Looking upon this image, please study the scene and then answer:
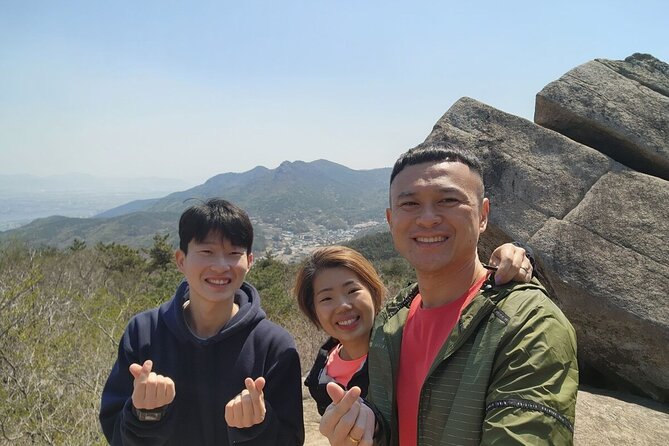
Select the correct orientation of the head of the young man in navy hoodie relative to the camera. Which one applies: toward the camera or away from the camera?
toward the camera

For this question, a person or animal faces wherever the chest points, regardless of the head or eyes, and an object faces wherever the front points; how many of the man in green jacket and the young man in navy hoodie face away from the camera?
0

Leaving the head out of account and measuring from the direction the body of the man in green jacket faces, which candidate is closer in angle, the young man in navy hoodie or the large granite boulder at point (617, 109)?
the young man in navy hoodie

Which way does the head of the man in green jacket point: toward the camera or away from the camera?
toward the camera

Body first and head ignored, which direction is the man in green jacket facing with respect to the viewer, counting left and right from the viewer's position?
facing the viewer and to the left of the viewer

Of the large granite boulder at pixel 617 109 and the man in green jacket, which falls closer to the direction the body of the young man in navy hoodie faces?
the man in green jacket

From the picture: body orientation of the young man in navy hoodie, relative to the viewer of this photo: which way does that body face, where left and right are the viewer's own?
facing the viewer
